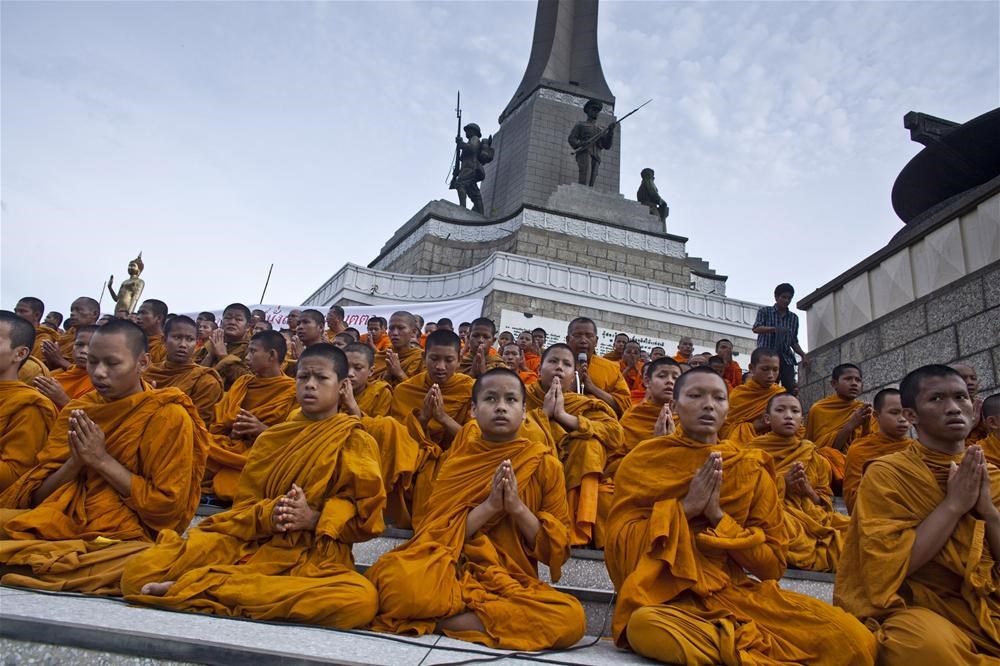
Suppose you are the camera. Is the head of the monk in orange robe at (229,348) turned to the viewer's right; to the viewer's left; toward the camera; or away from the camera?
toward the camera

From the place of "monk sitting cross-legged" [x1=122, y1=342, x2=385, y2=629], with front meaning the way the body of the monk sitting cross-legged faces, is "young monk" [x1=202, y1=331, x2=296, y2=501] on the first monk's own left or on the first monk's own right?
on the first monk's own right

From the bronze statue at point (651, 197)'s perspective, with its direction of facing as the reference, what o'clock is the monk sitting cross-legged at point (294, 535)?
The monk sitting cross-legged is roughly at 3 o'clock from the bronze statue.

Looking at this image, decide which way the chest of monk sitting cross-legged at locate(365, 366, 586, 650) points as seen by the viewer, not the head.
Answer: toward the camera

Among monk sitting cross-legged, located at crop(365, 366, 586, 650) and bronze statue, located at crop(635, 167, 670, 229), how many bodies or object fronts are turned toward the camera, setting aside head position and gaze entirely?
1

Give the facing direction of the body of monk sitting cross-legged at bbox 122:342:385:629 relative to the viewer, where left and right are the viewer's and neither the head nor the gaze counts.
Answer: facing the viewer and to the left of the viewer

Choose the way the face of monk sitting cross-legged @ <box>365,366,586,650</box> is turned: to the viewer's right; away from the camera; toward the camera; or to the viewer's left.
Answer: toward the camera

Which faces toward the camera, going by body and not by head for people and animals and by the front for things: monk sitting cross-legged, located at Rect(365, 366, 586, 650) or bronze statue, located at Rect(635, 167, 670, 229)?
the monk sitting cross-legged

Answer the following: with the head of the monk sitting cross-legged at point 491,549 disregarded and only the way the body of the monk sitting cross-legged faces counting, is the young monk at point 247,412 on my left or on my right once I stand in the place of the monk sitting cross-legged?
on my right

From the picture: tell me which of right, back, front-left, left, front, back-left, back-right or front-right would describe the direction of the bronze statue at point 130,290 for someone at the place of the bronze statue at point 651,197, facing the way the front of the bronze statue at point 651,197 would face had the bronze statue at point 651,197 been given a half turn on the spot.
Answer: front-left

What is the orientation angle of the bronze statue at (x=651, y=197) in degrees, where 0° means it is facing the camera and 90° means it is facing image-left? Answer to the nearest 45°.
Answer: approximately 270°

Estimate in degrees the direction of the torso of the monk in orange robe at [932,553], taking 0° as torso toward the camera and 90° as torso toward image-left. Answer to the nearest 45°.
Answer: approximately 315°

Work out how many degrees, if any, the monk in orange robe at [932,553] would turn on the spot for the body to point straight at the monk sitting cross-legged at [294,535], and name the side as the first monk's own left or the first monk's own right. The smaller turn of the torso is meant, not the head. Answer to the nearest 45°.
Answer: approximately 90° to the first monk's own right

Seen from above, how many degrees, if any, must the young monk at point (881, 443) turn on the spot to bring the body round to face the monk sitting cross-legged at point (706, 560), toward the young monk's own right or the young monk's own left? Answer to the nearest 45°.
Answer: approximately 45° to the young monk's own right

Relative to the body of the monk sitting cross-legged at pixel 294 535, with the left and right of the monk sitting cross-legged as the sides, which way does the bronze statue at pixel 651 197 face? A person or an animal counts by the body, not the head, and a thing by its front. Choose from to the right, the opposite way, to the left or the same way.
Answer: to the left
